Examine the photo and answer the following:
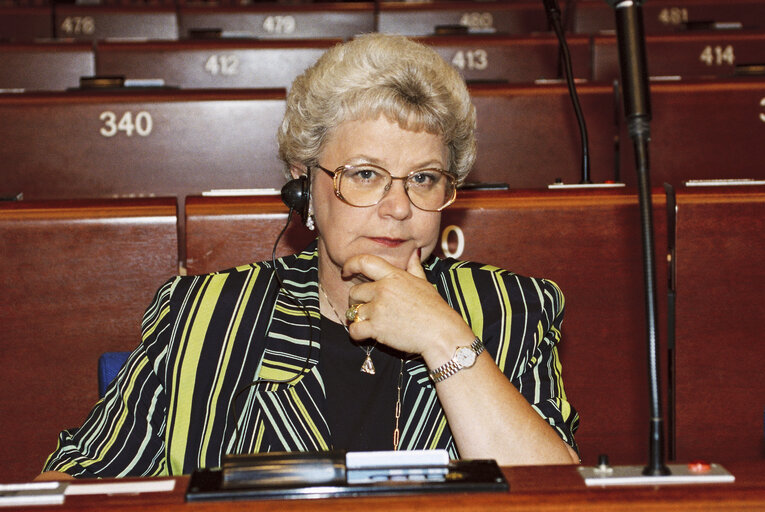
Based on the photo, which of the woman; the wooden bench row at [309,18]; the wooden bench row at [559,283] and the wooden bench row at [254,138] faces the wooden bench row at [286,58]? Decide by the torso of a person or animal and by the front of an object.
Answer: the wooden bench row at [309,18]

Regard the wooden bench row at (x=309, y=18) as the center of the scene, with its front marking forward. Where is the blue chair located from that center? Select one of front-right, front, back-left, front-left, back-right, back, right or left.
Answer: front

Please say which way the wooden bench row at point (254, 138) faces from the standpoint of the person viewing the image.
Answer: facing the viewer

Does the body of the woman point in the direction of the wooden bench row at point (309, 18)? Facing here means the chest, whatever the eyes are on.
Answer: no

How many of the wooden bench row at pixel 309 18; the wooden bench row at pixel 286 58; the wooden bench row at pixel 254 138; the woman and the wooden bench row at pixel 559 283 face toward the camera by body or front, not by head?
5

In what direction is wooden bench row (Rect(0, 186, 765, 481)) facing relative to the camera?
toward the camera

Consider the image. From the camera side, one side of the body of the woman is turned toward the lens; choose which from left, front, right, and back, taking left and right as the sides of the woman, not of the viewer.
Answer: front

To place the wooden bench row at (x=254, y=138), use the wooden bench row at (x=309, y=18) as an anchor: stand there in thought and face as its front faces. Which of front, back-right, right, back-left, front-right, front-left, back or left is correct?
front

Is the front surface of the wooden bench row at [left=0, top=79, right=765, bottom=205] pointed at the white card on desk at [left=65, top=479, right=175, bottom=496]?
yes

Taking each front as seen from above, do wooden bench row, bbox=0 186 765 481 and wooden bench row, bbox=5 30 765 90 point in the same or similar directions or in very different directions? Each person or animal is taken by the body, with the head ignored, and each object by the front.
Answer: same or similar directions

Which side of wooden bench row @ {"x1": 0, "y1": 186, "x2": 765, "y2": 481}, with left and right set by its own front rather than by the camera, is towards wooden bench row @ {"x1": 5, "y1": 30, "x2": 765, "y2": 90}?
back

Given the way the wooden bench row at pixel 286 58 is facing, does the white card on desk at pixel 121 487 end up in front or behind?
in front

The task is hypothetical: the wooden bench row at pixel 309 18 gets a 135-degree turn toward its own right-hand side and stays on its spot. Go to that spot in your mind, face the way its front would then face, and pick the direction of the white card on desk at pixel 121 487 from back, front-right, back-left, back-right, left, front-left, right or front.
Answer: back-left

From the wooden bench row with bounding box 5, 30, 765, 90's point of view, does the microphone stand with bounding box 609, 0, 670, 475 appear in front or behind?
in front

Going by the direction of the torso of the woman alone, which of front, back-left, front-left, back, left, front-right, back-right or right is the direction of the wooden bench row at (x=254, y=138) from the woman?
back

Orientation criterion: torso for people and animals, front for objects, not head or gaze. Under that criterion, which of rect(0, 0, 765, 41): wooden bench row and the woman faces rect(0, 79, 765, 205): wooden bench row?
rect(0, 0, 765, 41): wooden bench row

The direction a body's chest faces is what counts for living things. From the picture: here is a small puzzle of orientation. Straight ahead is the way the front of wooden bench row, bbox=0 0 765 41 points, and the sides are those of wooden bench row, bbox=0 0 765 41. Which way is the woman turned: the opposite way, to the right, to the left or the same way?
the same way
